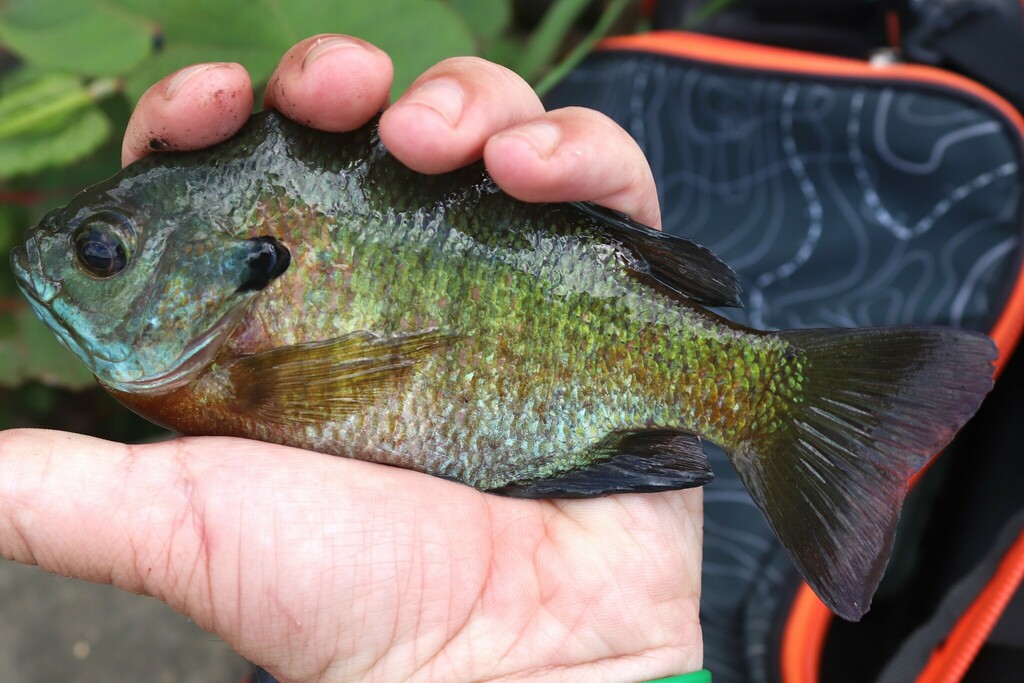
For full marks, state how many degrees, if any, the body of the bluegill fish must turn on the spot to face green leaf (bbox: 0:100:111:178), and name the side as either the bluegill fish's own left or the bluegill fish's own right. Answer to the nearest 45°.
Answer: approximately 45° to the bluegill fish's own right

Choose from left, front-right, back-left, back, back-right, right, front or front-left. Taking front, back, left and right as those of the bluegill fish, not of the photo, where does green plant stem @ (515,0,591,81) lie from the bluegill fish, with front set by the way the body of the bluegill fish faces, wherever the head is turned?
right

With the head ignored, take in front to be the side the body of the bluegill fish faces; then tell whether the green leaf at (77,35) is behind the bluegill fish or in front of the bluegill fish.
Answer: in front

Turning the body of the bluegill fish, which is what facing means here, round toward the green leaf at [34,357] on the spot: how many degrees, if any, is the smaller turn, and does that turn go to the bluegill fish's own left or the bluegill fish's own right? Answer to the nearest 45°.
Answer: approximately 45° to the bluegill fish's own right

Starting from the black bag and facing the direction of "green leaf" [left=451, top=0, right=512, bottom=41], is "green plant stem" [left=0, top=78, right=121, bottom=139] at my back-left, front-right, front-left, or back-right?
front-left

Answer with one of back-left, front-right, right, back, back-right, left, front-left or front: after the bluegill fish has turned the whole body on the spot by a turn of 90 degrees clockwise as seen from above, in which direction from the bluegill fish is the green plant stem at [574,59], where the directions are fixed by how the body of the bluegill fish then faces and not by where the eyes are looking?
front

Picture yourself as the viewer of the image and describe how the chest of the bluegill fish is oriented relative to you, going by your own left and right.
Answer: facing to the left of the viewer

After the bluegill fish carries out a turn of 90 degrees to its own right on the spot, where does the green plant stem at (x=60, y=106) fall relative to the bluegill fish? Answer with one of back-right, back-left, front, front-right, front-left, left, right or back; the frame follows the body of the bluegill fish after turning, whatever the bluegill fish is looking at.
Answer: front-left

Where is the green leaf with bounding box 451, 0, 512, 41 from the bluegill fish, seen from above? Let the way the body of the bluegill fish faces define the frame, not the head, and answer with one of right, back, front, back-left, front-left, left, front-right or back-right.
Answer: right

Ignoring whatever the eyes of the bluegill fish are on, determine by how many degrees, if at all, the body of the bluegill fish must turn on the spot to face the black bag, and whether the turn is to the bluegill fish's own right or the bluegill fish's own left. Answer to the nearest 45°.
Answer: approximately 135° to the bluegill fish's own right
